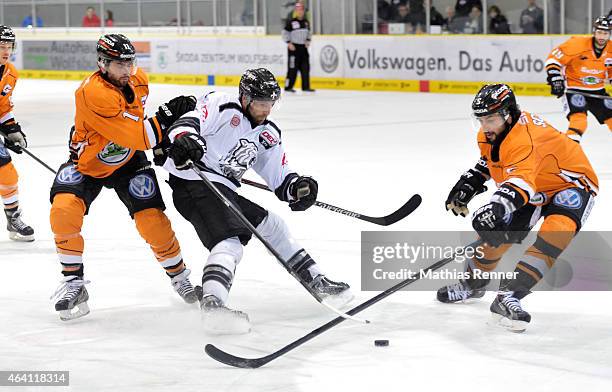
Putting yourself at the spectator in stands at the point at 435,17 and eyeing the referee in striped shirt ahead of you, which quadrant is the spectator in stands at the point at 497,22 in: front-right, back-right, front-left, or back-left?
back-left

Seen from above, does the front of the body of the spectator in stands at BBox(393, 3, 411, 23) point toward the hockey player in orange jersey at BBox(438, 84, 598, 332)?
yes

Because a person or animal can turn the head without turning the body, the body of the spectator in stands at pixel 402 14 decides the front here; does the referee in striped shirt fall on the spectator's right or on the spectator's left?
on the spectator's right

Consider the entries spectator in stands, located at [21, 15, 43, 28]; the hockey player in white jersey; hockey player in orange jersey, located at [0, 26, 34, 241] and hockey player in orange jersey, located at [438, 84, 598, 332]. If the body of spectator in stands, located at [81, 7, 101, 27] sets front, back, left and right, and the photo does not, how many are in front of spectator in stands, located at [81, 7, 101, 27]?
3

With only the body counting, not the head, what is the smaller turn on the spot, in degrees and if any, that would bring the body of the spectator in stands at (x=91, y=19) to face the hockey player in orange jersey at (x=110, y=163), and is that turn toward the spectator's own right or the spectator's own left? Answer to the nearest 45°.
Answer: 0° — they already face them

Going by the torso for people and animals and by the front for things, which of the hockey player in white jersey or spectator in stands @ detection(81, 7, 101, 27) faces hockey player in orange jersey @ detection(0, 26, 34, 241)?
the spectator in stands

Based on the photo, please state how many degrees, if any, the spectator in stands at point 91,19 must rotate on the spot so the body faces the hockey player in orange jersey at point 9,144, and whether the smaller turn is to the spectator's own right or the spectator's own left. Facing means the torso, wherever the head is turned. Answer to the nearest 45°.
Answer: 0° — they already face them

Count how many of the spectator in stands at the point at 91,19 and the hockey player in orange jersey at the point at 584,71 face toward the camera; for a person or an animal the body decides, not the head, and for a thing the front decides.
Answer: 2

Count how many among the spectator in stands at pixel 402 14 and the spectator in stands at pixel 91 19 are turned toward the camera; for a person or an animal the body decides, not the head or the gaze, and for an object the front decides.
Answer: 2

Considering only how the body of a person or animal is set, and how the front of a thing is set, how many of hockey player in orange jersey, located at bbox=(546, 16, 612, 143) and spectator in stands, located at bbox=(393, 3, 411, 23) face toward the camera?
2
